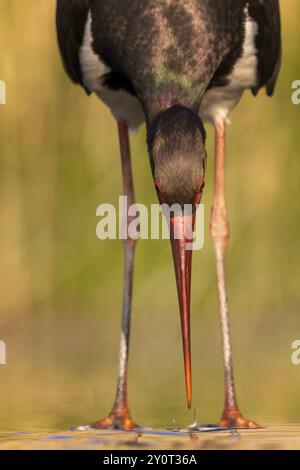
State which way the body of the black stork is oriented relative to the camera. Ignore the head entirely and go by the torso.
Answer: toward the camera
